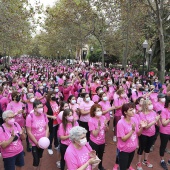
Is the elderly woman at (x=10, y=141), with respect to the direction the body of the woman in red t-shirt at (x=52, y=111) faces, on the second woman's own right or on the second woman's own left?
on the second woman's own right

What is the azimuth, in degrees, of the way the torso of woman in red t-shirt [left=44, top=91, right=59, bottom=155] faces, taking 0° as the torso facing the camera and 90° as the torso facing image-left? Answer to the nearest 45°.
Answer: approximately 315°

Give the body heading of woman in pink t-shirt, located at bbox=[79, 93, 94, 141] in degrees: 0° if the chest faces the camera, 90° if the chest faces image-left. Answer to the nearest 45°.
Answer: approximately 315°

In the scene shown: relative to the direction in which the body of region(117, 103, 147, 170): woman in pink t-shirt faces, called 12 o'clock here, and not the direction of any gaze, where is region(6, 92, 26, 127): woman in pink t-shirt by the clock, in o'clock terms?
region(6, 92, 26, 127): woman in pink t-shirt is roughly at 5 o'clock from region(117, 103, 147, 170): woman in pink t-shirt.

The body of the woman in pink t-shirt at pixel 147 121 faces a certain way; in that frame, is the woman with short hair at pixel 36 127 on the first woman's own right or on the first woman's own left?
on the first woman's own right

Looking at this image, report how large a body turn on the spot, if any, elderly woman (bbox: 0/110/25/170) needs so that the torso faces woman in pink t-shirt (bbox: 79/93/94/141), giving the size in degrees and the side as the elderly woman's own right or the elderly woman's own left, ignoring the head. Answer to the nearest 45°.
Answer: approximately 90° to the elderly woman's own left

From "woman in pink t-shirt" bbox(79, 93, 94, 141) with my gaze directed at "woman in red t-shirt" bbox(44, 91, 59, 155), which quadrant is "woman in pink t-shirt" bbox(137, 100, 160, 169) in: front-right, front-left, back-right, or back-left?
back-left

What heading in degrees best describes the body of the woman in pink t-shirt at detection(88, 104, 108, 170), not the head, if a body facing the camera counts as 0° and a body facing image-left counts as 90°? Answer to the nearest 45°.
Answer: approximately 315°
